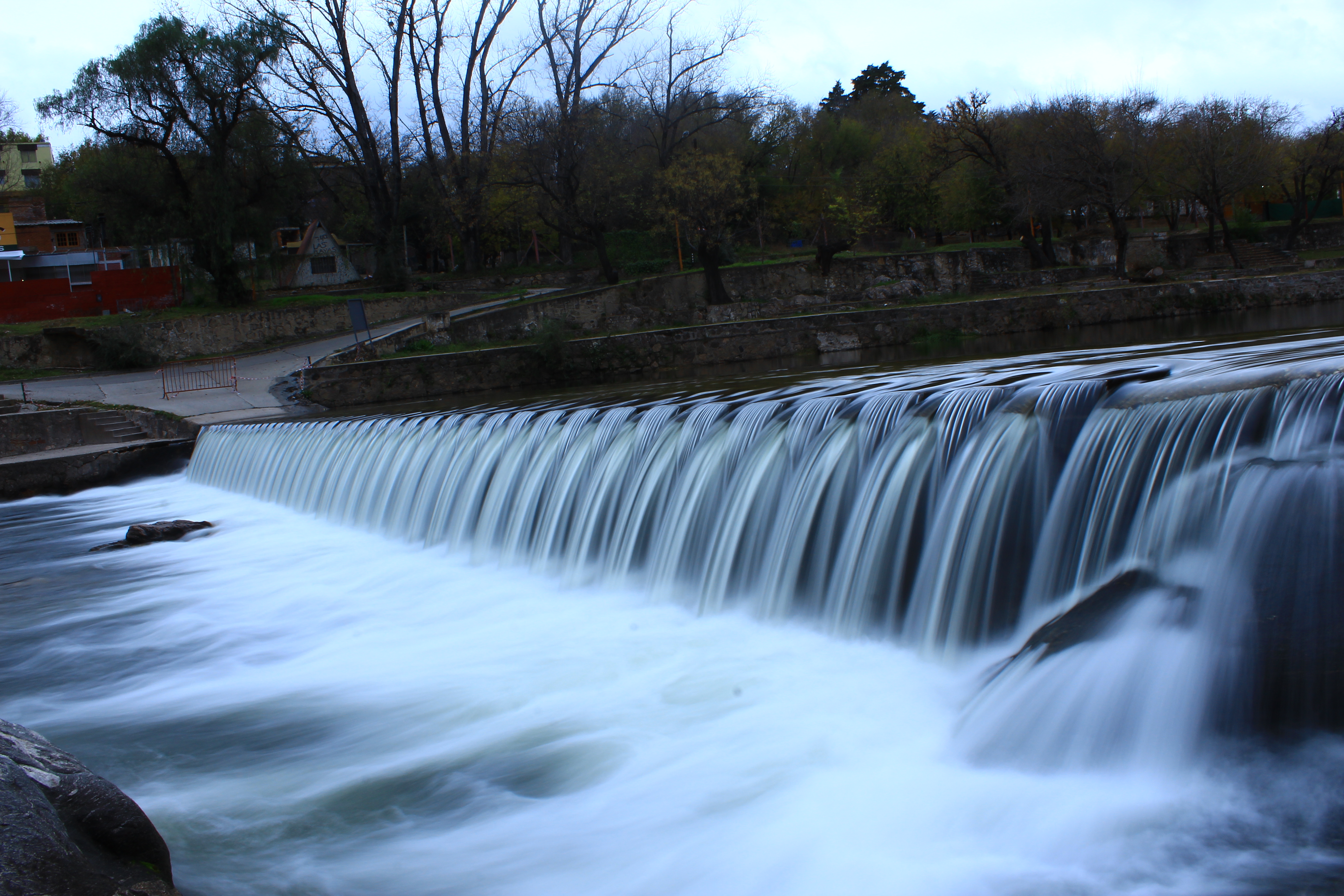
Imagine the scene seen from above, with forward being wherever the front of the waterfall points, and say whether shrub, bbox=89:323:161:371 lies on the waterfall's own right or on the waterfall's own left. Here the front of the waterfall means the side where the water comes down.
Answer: on the waterfall's own right

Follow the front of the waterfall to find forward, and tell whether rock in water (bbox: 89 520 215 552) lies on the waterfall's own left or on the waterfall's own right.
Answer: on the waterfall's own right

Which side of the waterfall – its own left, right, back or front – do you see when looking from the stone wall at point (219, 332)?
right

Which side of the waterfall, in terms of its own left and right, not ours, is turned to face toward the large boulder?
front

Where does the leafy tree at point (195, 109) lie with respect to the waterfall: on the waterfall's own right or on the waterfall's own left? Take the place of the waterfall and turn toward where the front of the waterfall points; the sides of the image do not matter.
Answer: on the waterfall's own right

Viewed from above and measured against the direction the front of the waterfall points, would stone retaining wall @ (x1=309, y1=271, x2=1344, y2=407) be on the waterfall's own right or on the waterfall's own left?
on the waterfall's own right

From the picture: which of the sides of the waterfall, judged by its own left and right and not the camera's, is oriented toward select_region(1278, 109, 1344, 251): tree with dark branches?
back

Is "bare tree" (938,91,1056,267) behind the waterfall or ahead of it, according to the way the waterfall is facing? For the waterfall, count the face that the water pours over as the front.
behind

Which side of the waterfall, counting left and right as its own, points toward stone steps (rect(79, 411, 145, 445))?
right

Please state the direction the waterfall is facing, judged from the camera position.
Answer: facing the viewer and to the left of the viewer
